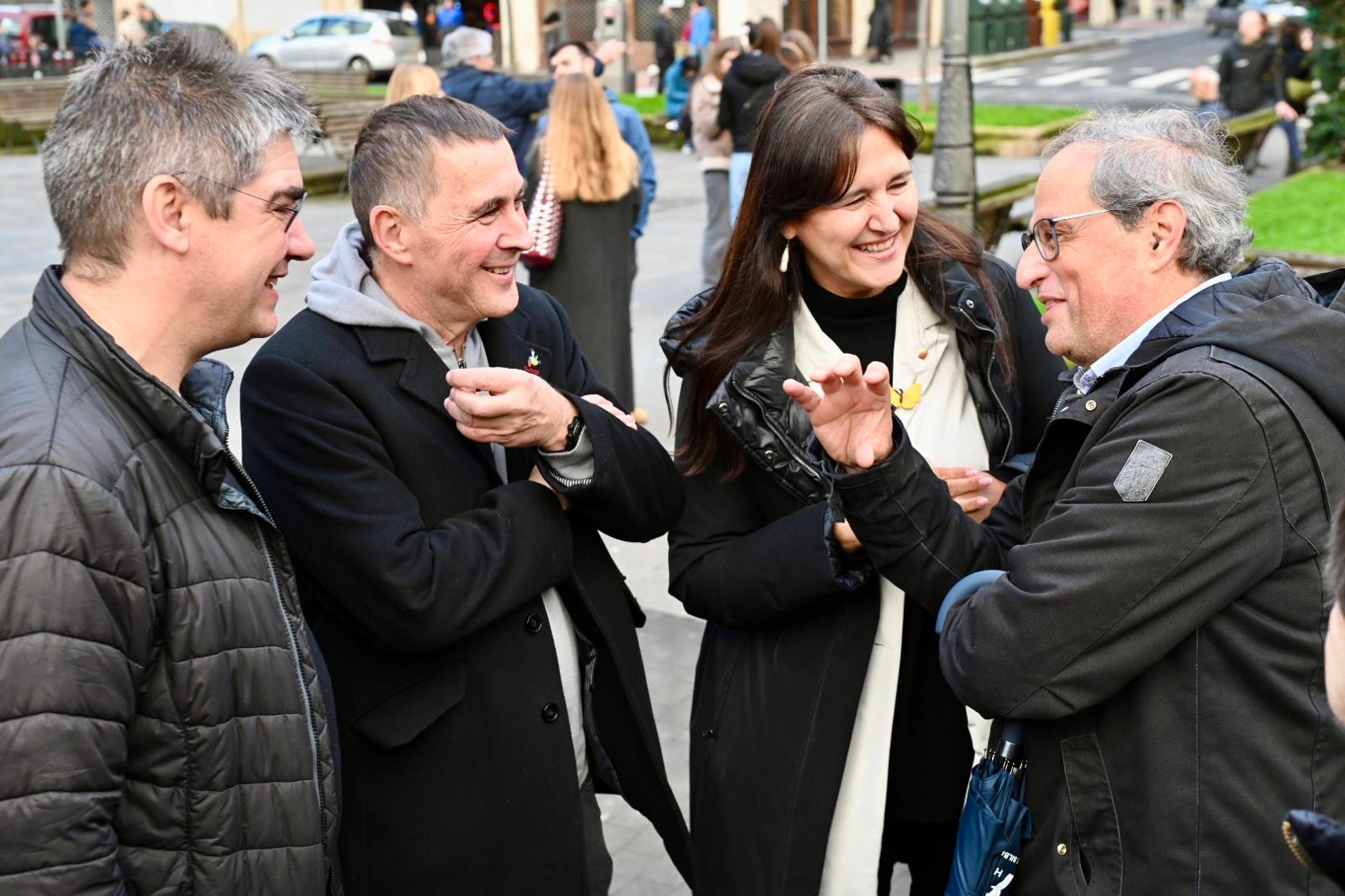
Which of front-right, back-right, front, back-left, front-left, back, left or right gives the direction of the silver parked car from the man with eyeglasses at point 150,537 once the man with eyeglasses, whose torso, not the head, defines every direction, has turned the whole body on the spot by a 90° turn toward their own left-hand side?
front

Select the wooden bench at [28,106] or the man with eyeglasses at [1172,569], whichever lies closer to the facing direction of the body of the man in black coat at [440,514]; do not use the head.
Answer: the man with eyeglasses

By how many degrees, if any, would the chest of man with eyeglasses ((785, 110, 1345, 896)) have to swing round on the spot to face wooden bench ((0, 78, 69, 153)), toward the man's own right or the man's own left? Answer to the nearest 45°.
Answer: approximately 45° to the man's own right

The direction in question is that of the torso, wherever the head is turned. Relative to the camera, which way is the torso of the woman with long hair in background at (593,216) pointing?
away from the camera

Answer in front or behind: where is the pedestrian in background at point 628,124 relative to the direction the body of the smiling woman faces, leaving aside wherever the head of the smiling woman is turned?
behind

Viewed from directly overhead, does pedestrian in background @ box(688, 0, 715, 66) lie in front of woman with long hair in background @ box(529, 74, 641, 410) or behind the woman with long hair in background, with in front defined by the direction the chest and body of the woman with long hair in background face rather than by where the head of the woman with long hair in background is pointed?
in front

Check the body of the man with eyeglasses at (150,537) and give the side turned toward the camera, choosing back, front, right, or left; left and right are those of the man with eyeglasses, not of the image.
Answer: right

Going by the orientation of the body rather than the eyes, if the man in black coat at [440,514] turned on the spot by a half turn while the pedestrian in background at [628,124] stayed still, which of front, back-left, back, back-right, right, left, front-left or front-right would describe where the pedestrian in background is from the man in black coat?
front-right

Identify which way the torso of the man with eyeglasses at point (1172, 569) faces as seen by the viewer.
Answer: to the viewer's left

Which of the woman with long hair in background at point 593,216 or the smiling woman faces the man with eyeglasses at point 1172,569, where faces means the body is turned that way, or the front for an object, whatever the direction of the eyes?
the smiling woman

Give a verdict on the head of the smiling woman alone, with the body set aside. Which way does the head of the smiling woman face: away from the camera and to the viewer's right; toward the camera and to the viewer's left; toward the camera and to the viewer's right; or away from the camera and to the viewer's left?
toward the camera and to the viewer's right

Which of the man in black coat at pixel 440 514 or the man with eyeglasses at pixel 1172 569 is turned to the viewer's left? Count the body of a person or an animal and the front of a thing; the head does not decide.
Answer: the man with eyeglasses

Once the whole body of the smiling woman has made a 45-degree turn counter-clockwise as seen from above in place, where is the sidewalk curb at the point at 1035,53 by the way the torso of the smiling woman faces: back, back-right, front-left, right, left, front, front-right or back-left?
left

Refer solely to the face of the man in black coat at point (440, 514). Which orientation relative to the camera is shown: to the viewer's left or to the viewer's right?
to the viewer's right
